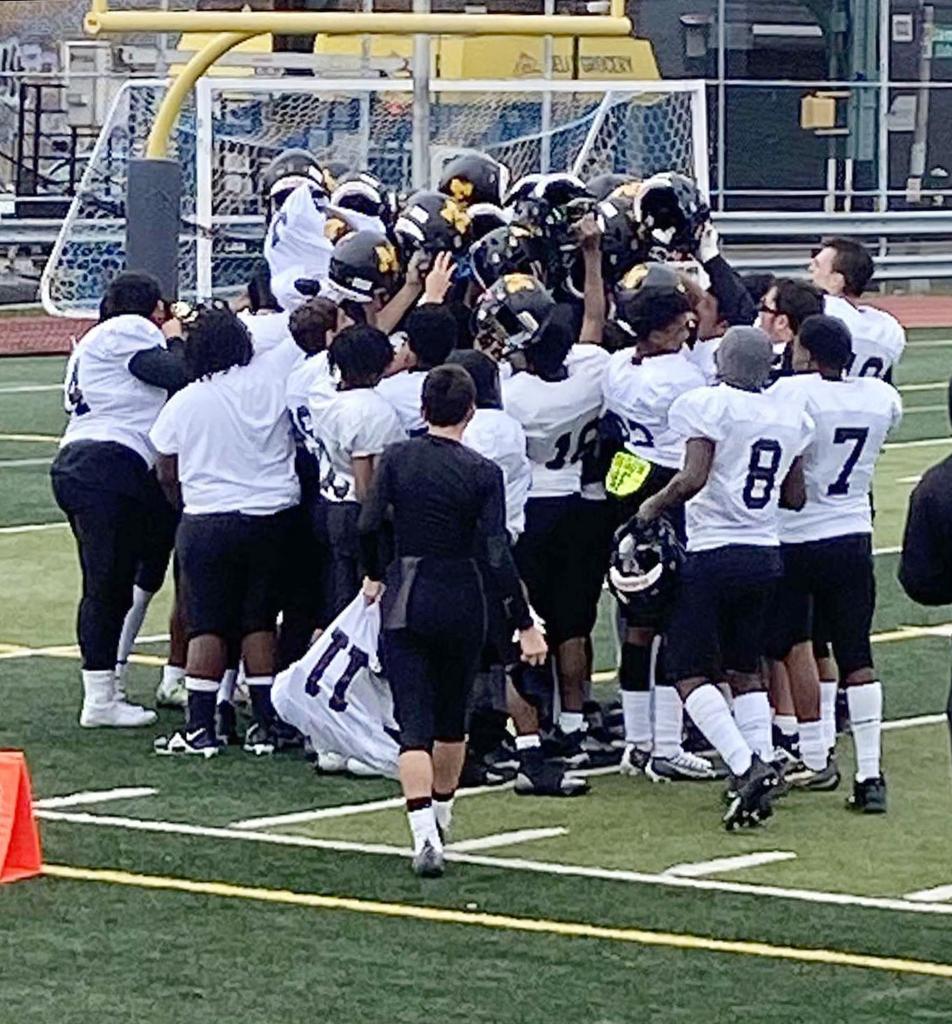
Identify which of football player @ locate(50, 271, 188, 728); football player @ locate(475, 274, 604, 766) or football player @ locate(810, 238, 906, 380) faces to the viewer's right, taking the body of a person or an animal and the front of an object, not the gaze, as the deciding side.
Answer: football player @ locate(50, 271, 188, 728)

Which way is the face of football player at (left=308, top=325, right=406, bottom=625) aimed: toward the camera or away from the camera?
away from the camera

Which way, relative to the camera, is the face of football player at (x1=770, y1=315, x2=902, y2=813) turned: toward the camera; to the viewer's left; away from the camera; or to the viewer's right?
away from the camera

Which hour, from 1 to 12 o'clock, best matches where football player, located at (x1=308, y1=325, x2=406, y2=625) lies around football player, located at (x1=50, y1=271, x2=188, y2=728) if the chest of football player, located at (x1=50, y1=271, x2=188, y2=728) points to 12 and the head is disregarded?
football player, located at (x1=308, y1=325, x2=406, y2=625) is roughly at 2 o'clock from football player, located at (x1=50, y1=271, x2=188, y2=728).

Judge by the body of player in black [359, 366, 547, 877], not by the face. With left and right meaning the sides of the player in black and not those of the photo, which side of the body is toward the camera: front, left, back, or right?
back

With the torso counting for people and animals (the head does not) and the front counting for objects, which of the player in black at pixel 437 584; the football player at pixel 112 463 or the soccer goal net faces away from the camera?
the player in black

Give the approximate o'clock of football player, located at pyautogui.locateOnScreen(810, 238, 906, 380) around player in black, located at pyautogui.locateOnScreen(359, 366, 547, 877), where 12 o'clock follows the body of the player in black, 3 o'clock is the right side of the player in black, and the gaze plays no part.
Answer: The football player is roughly at 1 o'clock from the player in black.

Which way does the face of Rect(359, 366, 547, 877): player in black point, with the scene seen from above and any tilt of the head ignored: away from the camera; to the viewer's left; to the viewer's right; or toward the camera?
away from the camera

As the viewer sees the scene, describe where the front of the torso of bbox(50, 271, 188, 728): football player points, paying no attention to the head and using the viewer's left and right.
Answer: facing to the right of the viewer
